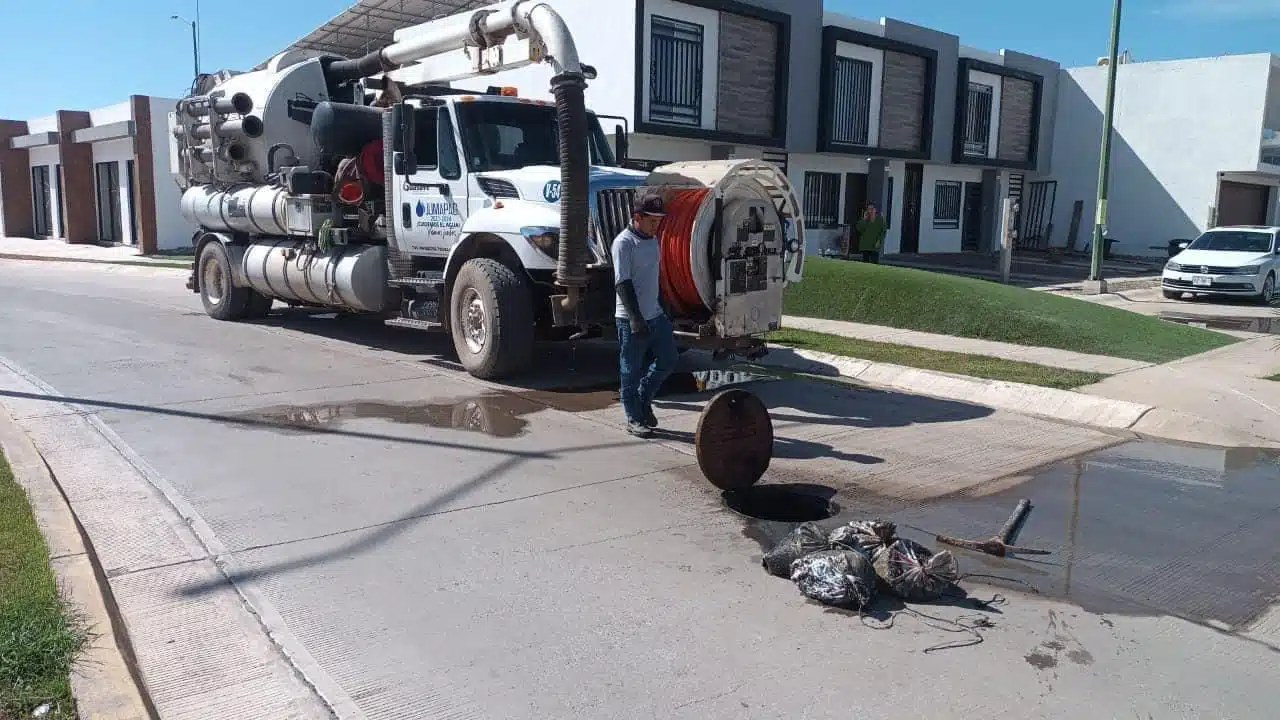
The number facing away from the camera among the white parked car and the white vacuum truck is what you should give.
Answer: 0

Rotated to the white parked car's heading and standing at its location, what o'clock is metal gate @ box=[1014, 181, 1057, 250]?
The metal gate is roughly at 4 o'clock from the white parked car.

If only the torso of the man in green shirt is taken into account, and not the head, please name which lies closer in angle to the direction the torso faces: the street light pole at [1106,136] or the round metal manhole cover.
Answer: the round metal manhole cover

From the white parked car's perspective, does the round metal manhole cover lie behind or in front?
in front

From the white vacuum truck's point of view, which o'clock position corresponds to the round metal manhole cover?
The round metal manhole cover is roughly at 1 o'clock from the white vacuum truck.

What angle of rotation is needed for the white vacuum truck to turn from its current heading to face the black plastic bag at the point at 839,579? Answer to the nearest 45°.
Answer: approximately 45° to its right

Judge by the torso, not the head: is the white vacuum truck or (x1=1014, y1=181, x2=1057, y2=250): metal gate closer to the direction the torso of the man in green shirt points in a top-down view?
the white vacuum truck

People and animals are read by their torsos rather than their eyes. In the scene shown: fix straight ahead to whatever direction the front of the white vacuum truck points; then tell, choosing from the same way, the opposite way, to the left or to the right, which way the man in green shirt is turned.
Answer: to the right

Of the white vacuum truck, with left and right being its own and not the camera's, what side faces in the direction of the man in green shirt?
left

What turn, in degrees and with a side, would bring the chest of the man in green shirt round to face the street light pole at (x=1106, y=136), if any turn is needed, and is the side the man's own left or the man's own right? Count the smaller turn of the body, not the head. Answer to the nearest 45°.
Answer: approximately 90° to the man's own left

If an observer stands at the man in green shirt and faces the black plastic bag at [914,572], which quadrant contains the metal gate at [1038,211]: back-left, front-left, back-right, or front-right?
back-left

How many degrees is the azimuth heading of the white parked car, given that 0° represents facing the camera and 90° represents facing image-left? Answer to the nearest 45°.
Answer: approximately 45°

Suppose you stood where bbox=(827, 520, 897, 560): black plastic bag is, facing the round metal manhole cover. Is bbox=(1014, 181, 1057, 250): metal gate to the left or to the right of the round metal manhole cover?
right

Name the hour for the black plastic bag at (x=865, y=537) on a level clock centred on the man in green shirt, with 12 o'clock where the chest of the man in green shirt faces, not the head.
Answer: The black plastic bag is roughly at 12 o'clock from the man in green shirt.

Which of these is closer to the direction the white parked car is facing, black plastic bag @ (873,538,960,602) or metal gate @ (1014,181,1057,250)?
the black plastic bag

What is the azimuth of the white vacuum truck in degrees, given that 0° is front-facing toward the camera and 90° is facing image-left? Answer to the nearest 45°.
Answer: approximately 315°

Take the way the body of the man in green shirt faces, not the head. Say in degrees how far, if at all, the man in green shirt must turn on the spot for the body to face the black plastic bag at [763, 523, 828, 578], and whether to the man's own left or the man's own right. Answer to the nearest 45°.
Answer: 0° — they already face it
